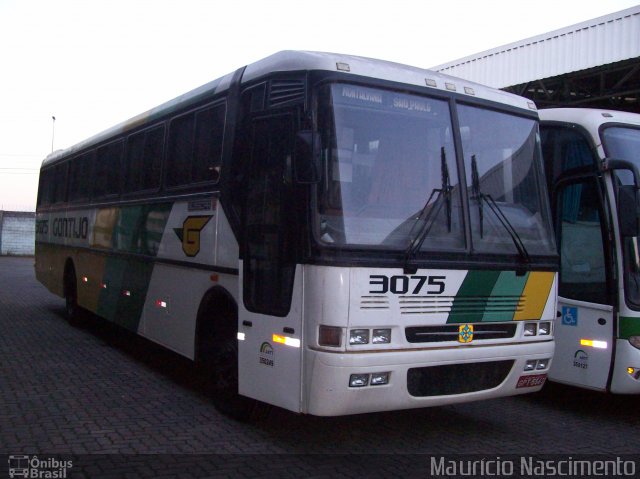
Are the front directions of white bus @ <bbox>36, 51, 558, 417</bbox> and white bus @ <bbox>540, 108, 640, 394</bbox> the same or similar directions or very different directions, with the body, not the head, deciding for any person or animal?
same or similar directions

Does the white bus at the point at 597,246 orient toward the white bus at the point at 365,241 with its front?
no

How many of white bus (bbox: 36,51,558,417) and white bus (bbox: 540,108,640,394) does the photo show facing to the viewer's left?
0

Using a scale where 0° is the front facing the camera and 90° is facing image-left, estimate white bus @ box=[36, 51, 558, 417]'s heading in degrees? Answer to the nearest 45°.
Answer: approximately 315°

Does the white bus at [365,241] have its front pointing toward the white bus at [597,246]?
no
